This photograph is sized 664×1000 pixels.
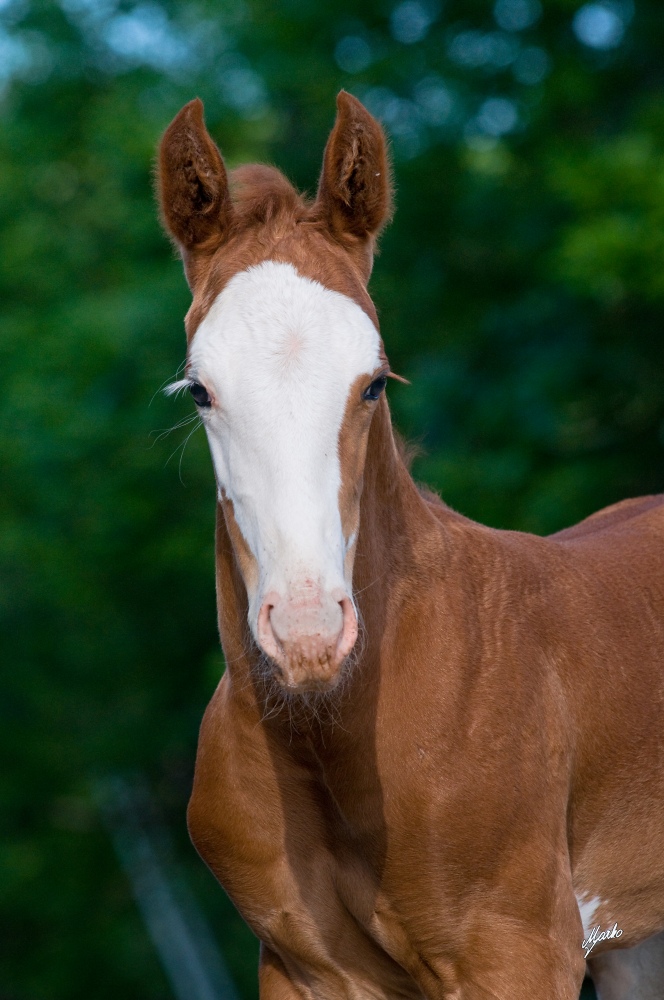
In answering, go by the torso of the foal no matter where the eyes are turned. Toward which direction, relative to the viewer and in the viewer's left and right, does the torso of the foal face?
facing the viewer and to the left of the viewer
